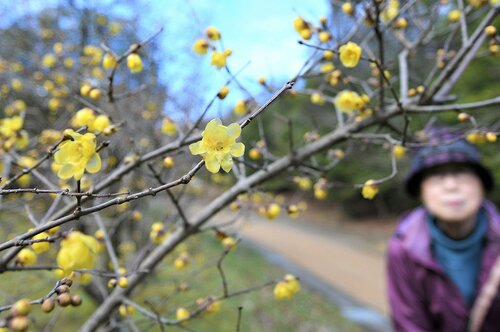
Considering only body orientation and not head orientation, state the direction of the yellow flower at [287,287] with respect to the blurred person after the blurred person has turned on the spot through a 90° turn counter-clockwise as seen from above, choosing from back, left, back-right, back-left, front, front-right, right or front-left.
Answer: back-right

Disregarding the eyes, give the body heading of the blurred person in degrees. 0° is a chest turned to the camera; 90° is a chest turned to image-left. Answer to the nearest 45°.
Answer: approximately 0°

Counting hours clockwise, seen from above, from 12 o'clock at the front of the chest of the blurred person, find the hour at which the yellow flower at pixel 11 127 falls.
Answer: The yellow flower is roughly at 2 o'clock from the blurred person.

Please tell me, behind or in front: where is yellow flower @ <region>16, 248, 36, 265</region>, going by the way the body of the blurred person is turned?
in front
